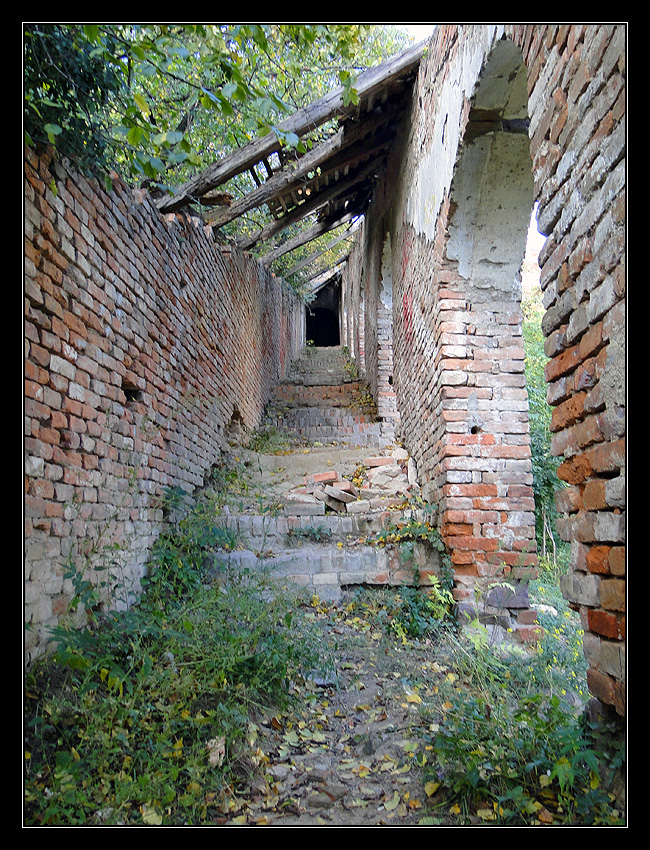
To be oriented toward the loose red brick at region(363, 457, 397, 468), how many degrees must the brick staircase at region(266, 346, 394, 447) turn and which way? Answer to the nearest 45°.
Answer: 0° — it already faces it

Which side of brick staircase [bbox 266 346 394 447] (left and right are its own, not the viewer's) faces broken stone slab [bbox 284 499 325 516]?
front

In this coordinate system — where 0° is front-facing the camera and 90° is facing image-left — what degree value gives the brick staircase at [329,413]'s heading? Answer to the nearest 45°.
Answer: approximately 0°

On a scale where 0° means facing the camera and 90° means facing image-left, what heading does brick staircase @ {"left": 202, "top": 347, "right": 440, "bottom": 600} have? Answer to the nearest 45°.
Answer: approximately 0°

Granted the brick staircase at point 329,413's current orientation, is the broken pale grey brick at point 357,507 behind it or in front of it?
in front

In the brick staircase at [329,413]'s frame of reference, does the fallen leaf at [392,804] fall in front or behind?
in front

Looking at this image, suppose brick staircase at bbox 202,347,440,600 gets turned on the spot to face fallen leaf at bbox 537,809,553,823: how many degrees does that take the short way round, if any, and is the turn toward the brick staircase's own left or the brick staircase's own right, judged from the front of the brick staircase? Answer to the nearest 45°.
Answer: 0° — it already faces it

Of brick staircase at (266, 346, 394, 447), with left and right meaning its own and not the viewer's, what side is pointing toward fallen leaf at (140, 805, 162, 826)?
front
